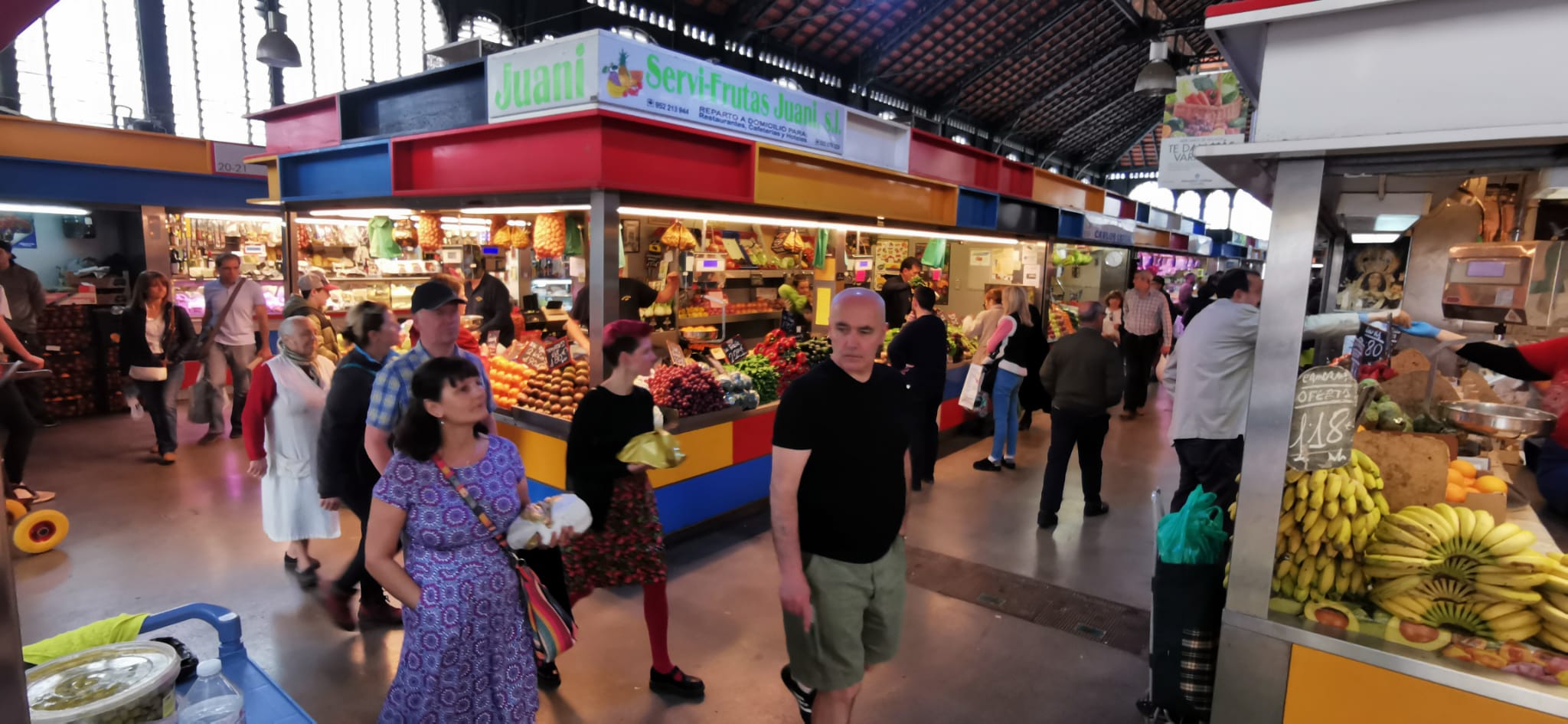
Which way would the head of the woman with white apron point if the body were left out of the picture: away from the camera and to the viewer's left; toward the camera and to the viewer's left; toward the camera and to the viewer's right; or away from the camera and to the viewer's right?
toward the camera and to the viewer's right

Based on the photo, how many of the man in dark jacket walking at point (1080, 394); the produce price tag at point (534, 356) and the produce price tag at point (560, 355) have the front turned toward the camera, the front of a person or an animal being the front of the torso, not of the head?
2

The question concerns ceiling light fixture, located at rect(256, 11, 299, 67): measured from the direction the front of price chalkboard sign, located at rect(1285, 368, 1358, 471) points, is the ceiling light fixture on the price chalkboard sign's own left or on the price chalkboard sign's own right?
on the price chalkboard sign's own right

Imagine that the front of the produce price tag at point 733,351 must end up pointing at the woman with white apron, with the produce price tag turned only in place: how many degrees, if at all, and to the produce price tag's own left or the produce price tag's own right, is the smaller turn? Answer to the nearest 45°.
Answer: approximately 90° to the produce price tag's own right

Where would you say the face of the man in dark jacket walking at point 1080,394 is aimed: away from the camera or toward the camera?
away from the camera

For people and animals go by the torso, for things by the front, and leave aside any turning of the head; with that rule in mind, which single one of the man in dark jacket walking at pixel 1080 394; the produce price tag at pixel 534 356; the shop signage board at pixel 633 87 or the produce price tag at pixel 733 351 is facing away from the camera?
the man in dark jacket walking

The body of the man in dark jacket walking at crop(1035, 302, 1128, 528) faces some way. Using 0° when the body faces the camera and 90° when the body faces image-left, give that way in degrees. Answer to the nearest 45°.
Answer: approximately 180°

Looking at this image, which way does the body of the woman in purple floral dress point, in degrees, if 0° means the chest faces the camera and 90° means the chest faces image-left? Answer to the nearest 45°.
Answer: approximately 315°

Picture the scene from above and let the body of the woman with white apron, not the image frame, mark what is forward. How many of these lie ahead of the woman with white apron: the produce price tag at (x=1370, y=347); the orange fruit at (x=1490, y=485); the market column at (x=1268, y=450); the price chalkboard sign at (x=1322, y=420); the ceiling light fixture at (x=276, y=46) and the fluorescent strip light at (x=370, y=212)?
4

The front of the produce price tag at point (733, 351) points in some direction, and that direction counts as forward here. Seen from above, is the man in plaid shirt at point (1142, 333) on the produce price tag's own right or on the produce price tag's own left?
on the produce price tag's own left
